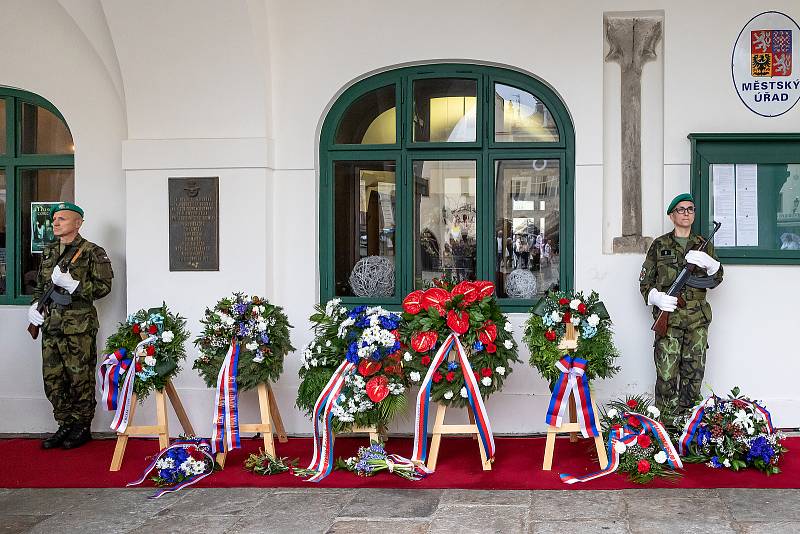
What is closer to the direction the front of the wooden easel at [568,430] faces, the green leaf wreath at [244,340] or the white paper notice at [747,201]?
the green leaf wreath

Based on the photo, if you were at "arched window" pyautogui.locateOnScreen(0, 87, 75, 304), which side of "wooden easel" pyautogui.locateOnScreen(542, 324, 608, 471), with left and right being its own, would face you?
right
